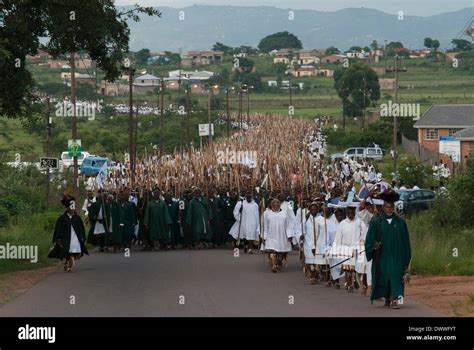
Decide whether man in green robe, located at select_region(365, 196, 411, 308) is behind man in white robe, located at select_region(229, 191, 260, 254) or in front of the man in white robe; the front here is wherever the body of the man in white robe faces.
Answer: in front

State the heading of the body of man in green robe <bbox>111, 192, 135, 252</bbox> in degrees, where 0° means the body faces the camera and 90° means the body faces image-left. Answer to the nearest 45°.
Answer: approximately 0°

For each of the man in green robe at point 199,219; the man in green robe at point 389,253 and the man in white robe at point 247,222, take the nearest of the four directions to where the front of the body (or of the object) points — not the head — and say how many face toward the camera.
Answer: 3

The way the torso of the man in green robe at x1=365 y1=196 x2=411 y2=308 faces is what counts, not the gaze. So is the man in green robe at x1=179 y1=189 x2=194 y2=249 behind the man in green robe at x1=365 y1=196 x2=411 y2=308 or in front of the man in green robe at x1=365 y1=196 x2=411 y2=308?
behind

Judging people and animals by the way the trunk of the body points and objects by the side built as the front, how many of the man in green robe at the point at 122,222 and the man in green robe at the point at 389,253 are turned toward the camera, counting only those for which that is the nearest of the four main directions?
2

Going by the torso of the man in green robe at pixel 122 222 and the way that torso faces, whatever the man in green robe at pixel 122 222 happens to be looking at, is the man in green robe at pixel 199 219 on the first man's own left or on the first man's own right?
on the first man's own left

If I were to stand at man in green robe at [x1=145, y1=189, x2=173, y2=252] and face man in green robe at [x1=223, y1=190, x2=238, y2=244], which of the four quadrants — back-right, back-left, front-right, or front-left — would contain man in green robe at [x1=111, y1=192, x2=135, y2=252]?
back-left

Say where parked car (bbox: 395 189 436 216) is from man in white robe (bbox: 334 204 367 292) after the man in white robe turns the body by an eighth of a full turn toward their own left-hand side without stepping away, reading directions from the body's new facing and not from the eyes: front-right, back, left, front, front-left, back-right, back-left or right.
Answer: back-left

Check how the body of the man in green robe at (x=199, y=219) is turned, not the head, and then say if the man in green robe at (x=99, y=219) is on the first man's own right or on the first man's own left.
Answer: on the first man's own right
